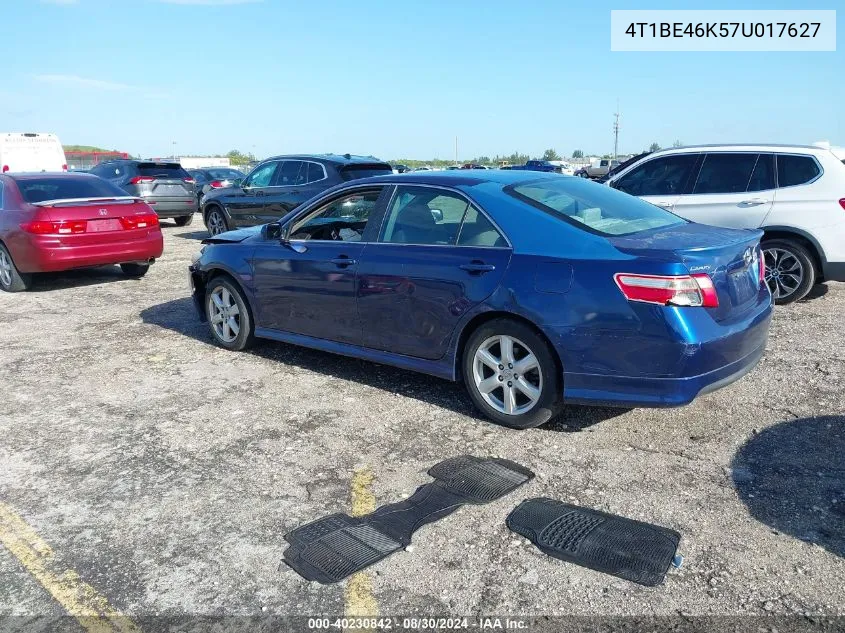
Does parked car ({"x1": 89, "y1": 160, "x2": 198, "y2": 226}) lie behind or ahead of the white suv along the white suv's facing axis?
ahead

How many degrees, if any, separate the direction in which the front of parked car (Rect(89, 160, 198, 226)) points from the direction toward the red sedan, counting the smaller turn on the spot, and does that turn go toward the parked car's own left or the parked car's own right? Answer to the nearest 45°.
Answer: approximately 135° to the parked car's own left

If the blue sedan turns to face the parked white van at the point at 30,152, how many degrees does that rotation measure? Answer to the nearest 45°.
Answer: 0° — it already faces it

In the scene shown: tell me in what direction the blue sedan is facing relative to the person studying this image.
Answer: facing away from the viewer and to the left of the viewer

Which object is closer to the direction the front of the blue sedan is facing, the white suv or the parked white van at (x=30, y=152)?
the parked white van

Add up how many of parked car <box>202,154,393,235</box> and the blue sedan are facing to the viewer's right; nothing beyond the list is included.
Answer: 0

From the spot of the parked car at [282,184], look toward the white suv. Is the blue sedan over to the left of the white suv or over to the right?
right

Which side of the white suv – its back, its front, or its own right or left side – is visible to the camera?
left

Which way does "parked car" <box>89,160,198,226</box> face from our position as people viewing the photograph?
facing away from the viewer and to the left of the viewer

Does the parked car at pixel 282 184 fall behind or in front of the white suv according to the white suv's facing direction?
in front

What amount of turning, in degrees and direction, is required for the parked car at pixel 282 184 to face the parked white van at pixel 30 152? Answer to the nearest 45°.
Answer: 0° — it already faces it

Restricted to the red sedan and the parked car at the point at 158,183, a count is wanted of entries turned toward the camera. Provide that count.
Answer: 0
